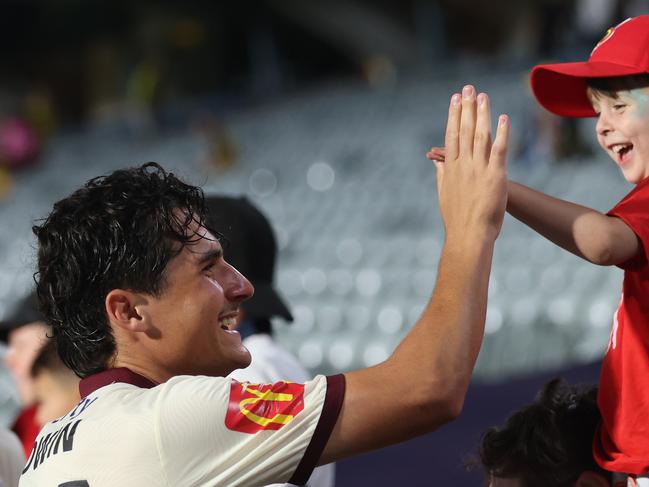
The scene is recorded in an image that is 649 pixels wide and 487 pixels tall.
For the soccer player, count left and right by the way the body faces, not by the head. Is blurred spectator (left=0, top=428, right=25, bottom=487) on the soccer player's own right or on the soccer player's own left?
on the soccer player's own left

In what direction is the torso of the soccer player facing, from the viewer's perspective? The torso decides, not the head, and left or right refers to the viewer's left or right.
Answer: facing away from the viewer and to the right of the viewer

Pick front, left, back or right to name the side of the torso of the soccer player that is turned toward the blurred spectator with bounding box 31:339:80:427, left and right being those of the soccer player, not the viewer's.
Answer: left

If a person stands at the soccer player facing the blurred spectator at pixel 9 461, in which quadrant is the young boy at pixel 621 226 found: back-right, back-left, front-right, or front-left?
back-right

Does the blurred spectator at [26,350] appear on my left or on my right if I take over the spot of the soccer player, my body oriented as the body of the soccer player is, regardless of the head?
on my left

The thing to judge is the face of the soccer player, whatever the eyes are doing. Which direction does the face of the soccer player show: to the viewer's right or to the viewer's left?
to the viewer's right

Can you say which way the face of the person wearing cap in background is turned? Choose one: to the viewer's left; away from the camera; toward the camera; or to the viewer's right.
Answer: to the viewer's right

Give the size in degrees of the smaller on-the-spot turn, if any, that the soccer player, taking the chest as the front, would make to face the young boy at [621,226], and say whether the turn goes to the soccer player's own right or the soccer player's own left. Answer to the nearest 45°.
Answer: approximately 45° to the soccer player's own right
